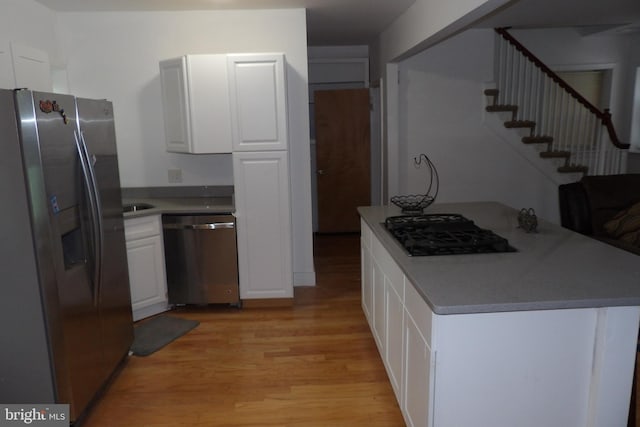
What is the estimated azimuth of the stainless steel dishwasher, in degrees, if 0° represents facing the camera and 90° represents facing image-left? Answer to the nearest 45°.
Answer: approximately 0°

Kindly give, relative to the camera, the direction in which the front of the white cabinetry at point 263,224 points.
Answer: facing the viewer

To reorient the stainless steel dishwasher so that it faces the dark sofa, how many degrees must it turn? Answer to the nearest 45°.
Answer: approximately 90° to its left

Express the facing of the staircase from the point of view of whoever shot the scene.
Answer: facing to the right of the viewer

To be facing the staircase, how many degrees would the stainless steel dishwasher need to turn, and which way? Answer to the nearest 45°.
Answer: approximately 90° to its left

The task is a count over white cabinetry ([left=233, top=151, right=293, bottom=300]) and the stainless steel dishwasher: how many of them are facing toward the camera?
2

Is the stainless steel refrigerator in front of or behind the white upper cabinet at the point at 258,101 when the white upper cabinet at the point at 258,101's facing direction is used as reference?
in front

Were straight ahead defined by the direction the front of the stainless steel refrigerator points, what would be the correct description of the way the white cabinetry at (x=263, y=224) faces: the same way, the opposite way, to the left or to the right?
to the right

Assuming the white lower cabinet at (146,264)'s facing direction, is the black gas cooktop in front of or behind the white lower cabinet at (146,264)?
in front

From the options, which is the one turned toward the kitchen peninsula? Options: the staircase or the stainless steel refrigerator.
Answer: the stainless steel refrigerator

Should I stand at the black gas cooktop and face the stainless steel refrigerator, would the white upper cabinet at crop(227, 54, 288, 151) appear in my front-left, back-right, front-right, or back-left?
front-right

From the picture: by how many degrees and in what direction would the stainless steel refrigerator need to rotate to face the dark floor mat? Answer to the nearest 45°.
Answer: approximately 90° to its left

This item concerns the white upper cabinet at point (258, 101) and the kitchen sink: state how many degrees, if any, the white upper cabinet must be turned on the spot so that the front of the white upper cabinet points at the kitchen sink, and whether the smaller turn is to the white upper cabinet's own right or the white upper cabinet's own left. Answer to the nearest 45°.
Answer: approximately 90° to the white upper cabinet's own right
